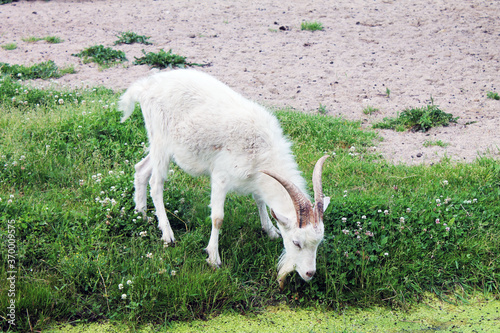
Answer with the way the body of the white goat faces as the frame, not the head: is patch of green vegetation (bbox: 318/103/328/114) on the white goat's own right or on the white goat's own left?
on the white goat's own left

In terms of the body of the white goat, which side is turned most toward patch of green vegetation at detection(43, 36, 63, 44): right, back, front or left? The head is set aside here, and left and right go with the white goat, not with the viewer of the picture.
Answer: back

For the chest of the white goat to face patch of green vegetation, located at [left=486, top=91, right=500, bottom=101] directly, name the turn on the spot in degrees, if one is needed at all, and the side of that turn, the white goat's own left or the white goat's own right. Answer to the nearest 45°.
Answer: approximately 90° to the white goat's own left

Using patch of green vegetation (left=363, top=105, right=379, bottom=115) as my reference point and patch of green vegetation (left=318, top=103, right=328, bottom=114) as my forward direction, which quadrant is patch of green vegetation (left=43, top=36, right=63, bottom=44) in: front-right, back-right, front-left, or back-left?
front-right

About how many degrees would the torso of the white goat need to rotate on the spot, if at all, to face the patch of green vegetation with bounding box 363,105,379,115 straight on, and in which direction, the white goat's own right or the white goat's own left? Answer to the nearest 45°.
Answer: approximately 90° to the white goat's own left

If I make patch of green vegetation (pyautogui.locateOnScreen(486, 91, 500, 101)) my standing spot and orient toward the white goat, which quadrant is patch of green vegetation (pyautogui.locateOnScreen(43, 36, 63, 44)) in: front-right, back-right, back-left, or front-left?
front-right

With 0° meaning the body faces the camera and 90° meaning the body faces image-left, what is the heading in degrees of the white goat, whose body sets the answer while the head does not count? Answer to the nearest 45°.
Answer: approximately 315°

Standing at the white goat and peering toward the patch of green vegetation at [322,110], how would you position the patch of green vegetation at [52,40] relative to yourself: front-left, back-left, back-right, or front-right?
front-left

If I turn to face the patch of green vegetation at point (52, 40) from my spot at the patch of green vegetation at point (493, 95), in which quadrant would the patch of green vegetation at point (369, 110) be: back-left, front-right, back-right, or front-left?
front-left
